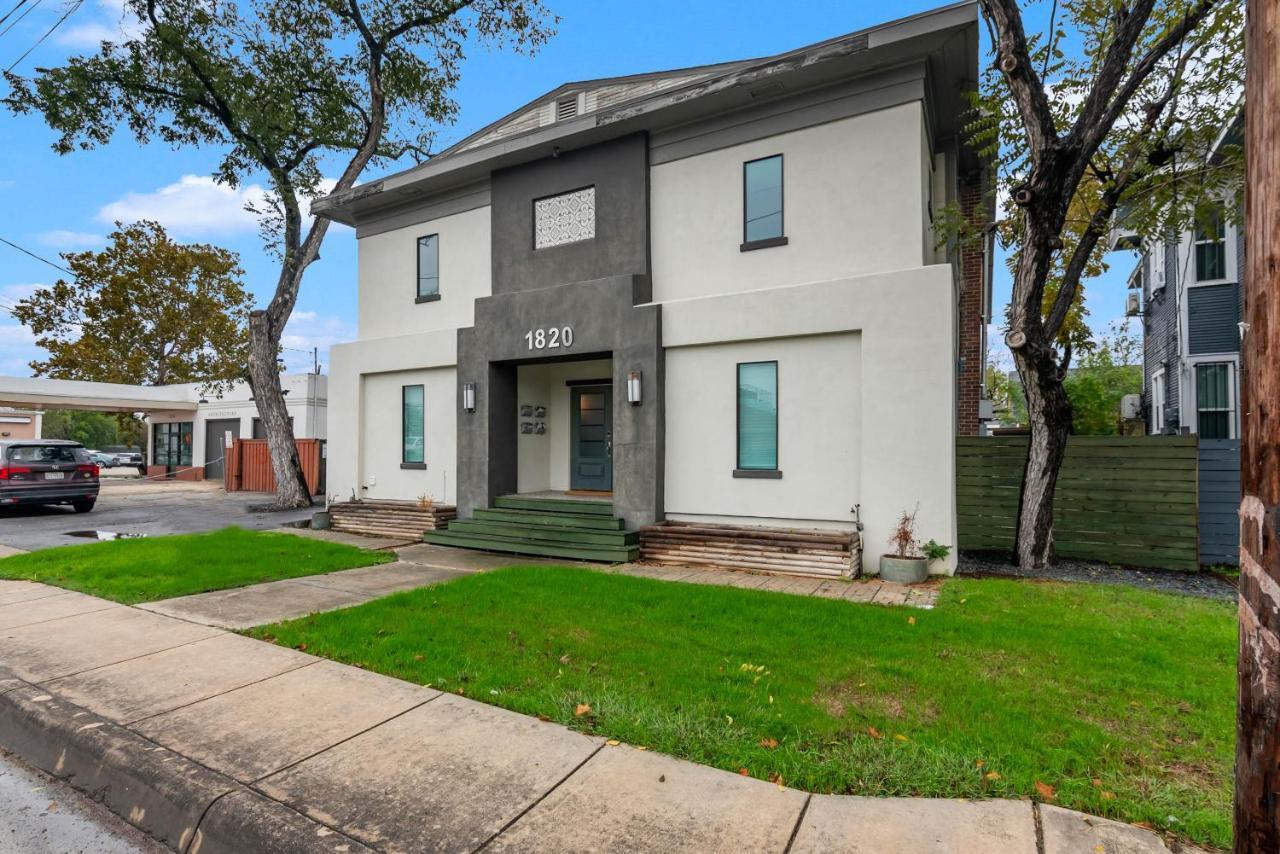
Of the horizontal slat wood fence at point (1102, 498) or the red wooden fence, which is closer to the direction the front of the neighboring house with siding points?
the horizontal slat wood fence

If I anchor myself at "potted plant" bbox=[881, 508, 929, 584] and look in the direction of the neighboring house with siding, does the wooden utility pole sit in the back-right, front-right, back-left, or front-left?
back-right

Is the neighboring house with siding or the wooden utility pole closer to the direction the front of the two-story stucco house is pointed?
the wooden utility pole

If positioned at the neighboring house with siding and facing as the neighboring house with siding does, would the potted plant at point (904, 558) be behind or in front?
in front

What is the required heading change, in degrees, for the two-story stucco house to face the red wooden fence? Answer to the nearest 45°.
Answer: approximately 90° to its right

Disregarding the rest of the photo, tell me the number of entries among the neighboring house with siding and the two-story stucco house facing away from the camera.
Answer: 0

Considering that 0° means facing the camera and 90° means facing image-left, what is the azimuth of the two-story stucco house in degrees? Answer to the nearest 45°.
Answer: approximately 45°
